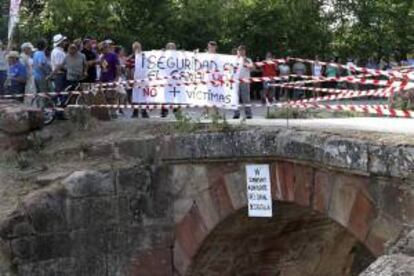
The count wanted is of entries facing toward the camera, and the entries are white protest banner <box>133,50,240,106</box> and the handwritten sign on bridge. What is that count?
2

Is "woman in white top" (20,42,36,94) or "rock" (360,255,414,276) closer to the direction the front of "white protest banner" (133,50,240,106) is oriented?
the rock

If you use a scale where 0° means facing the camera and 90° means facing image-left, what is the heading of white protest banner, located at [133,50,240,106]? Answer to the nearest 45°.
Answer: approximately 0°

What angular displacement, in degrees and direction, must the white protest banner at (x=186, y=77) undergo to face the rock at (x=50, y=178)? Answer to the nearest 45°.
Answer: approximately 45° to its right

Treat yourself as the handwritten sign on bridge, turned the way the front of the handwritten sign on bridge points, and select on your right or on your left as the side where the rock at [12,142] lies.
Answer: on your right

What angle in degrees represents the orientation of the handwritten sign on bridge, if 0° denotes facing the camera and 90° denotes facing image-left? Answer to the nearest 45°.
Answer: approximately 0°

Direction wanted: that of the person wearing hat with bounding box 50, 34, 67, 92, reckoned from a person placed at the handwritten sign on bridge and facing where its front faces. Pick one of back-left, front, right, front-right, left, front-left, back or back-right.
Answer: back-right

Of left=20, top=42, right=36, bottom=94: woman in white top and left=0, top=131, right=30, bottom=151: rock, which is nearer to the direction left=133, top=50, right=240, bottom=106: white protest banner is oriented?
the rock

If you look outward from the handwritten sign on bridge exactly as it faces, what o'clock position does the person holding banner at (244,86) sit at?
The person holding banner is roughly at 6 o'clock from the handwritten sign on bridge.

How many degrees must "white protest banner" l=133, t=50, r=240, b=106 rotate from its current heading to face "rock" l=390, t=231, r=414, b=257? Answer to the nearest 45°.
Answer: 0° — it already faces it

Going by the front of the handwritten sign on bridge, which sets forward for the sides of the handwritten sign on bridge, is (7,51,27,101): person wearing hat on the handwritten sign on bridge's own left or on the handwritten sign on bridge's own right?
on the handwritten sign on bridge's own right
